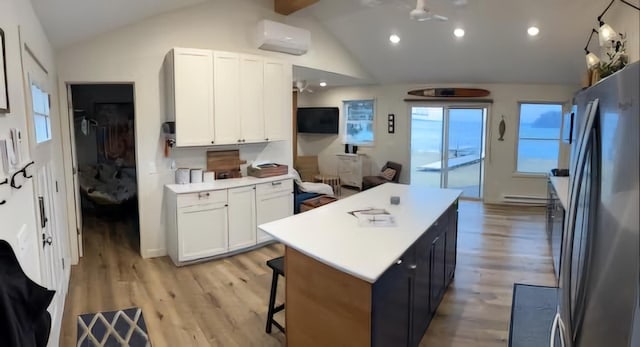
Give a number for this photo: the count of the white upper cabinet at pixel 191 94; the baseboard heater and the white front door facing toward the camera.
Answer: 2

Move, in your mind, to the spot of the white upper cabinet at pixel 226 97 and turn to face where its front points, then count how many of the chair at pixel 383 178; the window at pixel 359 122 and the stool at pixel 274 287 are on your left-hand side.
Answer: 2

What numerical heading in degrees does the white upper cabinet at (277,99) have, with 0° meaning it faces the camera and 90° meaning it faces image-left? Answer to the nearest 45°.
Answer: approximately 315°

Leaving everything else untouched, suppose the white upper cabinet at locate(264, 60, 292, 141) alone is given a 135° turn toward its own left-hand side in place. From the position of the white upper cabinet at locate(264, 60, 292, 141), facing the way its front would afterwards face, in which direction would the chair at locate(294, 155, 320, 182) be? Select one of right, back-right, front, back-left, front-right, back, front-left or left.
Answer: front

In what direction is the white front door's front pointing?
to the viewer's right

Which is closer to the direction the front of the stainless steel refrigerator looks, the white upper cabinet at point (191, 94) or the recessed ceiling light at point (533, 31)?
the white upper cabinet

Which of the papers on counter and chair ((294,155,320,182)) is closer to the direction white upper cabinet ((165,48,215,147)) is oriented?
the papers on counter

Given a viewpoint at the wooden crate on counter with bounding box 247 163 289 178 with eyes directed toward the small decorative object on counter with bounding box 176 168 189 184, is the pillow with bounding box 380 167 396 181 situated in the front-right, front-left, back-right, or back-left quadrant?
back-right

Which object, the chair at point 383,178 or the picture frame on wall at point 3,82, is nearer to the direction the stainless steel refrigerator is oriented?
the picture frame on wall

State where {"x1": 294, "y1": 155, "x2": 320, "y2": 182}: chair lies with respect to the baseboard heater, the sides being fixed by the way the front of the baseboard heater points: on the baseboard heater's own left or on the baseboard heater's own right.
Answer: on the baseboard heater's own right
